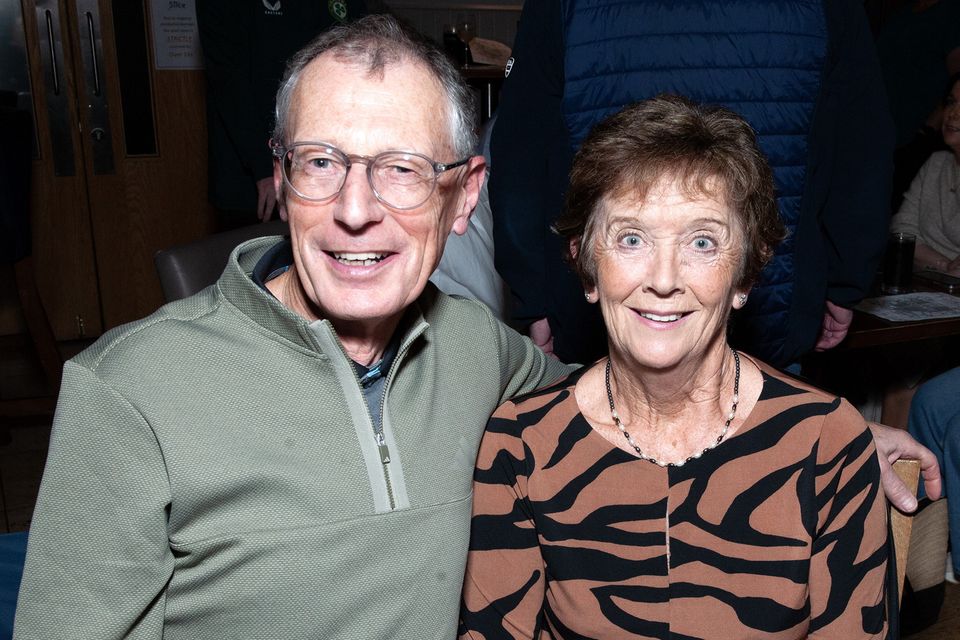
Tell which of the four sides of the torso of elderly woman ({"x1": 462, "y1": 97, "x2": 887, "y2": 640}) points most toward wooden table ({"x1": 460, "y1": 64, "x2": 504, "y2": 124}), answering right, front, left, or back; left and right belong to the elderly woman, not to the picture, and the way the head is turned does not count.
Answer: back

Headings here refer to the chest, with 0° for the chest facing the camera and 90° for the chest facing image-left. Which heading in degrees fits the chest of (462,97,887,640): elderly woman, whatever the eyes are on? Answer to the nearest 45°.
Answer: approximately 0°

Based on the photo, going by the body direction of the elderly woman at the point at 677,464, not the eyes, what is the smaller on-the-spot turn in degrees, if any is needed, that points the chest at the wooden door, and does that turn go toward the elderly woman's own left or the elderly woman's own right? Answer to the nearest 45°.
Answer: approximately 135° to the elderly woman's own right

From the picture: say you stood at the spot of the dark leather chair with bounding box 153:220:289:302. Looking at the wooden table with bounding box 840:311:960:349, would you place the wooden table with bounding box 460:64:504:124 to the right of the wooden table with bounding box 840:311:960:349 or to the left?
left

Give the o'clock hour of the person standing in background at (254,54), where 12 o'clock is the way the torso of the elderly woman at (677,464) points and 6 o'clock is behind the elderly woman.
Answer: The person standing in background is roughly at 5 o'clock from the elderly woman.

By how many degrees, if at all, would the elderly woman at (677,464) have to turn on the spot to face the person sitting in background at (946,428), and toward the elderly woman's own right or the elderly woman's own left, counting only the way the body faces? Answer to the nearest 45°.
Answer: approximately 135° to the elderly woman's own left

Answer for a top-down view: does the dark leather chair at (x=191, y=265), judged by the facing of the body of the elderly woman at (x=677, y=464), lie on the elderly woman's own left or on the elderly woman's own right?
on the elderly woman's own right

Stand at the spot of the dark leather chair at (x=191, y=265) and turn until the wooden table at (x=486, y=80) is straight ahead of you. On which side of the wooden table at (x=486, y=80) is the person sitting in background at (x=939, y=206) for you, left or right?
right

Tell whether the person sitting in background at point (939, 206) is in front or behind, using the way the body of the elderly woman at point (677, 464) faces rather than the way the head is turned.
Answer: behind
